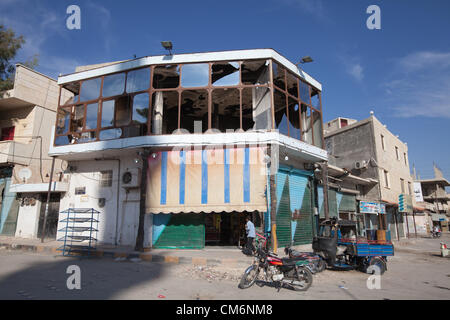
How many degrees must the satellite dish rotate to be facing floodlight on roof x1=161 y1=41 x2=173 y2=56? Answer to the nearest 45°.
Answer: approximately 45° to its left

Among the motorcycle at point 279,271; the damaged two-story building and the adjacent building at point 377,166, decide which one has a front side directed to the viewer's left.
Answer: the motorcycle

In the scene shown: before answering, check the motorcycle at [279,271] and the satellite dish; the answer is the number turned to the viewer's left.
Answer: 1

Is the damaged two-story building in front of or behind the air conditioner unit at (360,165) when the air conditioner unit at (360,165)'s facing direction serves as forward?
in front

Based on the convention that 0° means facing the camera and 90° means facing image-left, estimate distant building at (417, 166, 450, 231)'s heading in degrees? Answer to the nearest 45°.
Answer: approximately 45°

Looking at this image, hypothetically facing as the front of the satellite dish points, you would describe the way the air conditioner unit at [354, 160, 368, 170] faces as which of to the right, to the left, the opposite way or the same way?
to the right

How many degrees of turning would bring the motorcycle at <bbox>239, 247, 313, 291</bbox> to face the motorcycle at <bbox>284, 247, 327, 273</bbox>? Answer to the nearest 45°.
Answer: approximately 135° to its right

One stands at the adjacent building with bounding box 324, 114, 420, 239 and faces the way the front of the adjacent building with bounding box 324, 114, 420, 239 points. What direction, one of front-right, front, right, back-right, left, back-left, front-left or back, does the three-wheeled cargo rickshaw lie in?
front-right

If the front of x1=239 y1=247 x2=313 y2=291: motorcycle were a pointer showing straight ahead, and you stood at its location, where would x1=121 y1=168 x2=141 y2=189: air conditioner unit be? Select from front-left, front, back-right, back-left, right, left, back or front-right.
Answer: front-right

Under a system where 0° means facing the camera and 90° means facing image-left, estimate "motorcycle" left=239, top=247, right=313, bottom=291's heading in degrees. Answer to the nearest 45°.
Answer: approximately 90°

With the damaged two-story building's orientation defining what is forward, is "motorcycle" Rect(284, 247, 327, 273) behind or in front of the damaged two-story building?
in front
